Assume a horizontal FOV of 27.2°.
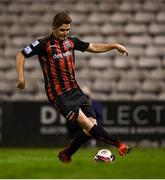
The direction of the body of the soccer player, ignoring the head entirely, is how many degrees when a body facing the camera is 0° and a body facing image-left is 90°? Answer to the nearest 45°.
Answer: approximately 315°

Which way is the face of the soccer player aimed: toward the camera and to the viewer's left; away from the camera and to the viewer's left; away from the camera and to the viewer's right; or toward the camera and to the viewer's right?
toward the camera and to the viewer's right
